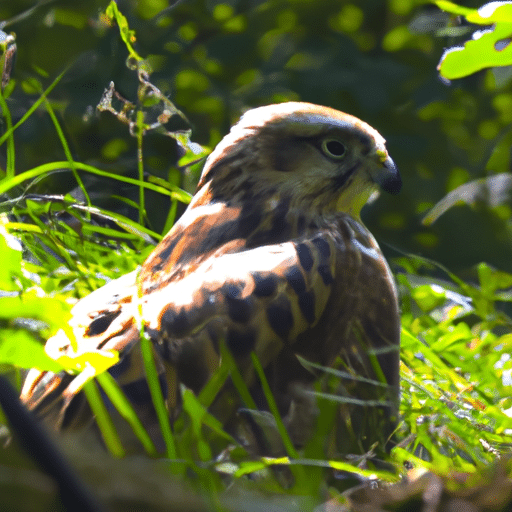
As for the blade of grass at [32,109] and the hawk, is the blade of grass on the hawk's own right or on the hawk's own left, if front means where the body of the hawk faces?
on the hawk's own left

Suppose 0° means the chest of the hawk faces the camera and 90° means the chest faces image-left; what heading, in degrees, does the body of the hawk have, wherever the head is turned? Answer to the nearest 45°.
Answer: approximately 270°

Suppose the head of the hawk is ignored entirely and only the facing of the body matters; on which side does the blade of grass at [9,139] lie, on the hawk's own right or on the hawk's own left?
on the hawk's own left
